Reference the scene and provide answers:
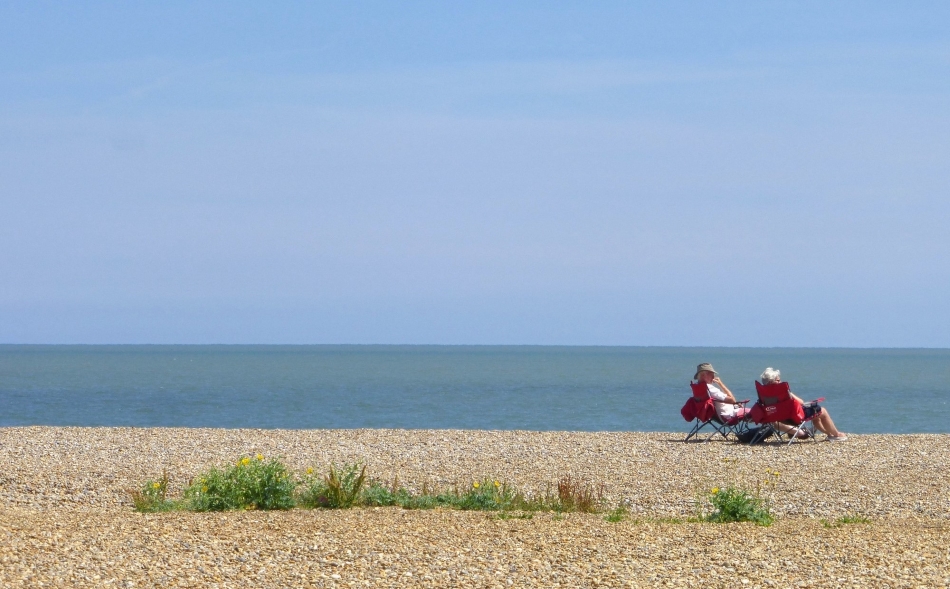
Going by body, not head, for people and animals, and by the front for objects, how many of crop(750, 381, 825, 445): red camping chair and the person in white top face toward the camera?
0

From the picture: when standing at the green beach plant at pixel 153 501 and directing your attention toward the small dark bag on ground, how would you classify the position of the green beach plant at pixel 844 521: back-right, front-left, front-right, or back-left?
front-right

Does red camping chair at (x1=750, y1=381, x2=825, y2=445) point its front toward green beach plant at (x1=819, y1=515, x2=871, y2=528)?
no

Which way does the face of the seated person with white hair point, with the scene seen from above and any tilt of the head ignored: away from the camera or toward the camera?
away from the camera

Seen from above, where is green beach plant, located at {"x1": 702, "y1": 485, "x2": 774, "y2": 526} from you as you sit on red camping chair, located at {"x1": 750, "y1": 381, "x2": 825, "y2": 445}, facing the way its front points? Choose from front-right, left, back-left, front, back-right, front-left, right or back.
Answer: back-right

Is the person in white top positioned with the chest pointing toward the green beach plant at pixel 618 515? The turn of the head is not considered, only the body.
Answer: no

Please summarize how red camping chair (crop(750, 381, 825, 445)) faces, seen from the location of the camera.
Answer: facing away from the viewer and to the right of the viewer

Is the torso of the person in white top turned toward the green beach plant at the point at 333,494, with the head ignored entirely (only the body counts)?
no
